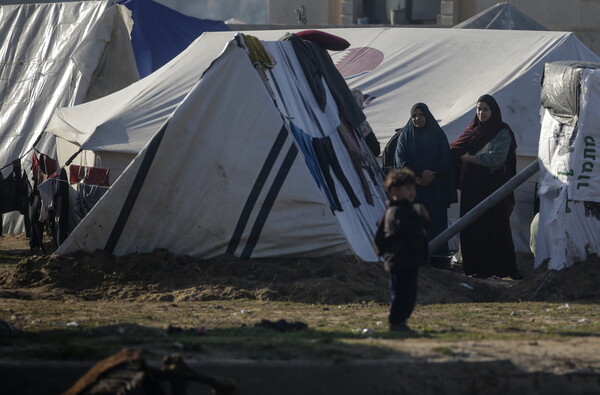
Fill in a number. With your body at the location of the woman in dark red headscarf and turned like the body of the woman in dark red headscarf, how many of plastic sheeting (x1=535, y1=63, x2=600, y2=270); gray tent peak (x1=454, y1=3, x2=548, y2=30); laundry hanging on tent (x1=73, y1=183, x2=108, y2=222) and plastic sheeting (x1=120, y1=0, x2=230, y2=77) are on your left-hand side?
1

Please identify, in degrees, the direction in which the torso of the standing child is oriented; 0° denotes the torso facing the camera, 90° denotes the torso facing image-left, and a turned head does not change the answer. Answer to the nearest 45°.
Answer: approximately 315°

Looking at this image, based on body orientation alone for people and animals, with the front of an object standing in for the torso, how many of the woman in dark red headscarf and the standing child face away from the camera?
0

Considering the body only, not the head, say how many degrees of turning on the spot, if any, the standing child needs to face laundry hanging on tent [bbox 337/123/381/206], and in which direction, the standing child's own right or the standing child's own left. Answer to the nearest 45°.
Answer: approximately 135° to the standing child's own left

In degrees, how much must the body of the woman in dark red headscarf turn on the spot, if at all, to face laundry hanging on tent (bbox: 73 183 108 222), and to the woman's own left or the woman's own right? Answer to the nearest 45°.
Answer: approximately 45° to the woman's own right

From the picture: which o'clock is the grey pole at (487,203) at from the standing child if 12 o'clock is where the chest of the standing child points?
The grey pole is roughly at 8 o'clock from the standing child.

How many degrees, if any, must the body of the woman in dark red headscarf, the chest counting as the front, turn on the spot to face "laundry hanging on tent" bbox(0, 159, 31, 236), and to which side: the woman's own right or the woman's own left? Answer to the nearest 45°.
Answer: approximately 45° to the woman's own right

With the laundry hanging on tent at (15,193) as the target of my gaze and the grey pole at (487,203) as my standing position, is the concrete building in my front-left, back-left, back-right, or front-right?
front-right

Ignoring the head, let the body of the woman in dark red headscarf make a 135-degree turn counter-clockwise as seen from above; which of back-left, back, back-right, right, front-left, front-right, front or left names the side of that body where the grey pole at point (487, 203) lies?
right

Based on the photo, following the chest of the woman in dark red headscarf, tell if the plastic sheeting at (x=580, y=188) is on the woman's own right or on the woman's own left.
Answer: on the woman's own left

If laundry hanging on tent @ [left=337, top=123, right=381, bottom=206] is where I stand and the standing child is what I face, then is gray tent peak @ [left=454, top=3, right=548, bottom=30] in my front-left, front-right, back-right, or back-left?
back-left

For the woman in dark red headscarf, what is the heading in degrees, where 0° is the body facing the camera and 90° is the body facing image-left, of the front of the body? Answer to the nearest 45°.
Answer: approximately 45°

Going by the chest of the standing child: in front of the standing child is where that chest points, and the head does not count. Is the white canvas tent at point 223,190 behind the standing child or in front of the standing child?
behind
